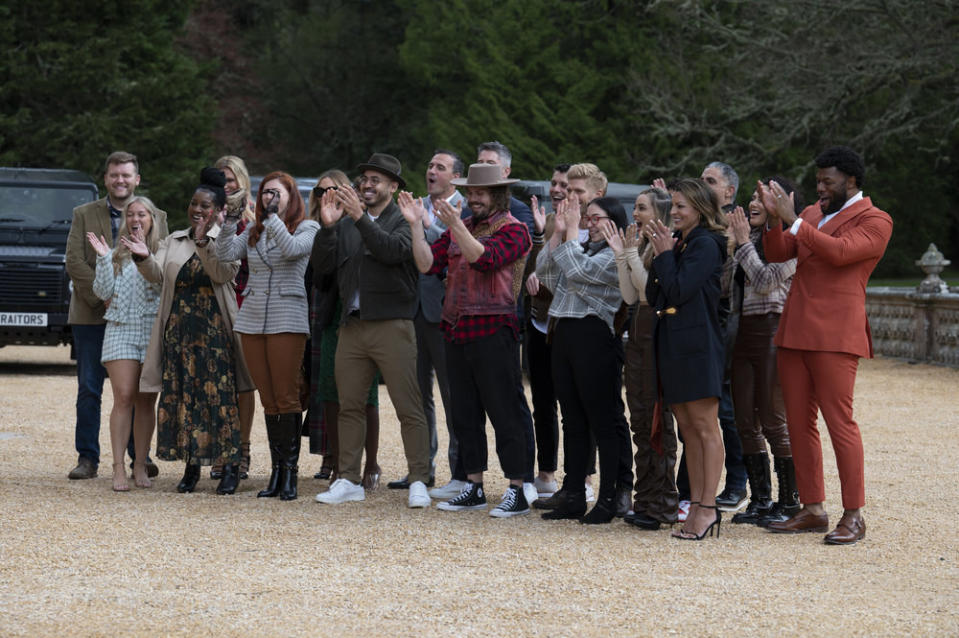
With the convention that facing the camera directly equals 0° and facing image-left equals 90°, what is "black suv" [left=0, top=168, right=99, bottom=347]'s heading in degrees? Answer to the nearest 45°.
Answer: approximately 0°

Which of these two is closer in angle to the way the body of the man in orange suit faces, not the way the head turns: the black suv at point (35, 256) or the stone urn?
the black suv

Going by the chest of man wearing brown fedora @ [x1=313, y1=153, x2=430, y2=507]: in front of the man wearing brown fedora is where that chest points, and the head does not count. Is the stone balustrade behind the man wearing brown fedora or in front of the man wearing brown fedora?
behind

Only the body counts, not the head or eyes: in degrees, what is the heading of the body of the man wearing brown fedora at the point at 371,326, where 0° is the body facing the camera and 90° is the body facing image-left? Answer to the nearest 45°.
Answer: approximately 45°

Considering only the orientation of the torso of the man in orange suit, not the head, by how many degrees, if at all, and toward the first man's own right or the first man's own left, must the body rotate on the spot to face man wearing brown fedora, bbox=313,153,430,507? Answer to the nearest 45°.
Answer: approximately 45° to the first man's own right

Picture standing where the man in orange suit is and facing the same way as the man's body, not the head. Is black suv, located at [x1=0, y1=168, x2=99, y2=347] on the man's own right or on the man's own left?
on the man's own right
